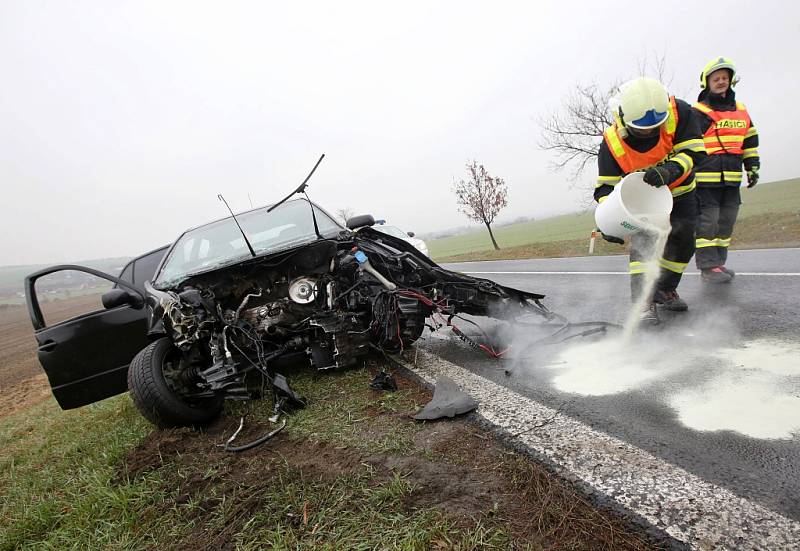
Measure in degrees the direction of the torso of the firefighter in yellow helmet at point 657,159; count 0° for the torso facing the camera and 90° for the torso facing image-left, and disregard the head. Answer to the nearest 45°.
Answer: approximately 0°

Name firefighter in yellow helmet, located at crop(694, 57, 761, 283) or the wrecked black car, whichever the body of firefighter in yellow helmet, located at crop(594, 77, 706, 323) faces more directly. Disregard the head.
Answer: the wrecked black car

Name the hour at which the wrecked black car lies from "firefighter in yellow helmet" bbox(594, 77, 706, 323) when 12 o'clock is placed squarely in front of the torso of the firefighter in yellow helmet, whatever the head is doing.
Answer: The wrecked black car is roughly at 2 o'clock from the firefighter in yellow helmet.

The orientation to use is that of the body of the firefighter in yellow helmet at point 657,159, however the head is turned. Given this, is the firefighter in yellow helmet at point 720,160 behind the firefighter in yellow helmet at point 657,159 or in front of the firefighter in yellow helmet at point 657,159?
behind

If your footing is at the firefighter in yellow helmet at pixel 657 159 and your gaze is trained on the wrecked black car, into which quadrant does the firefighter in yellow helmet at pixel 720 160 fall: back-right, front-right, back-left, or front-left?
back-right
